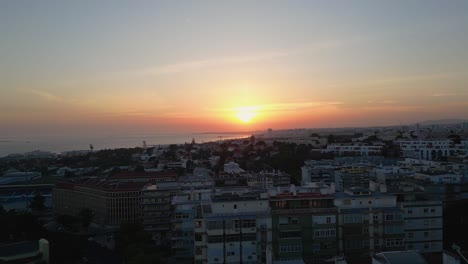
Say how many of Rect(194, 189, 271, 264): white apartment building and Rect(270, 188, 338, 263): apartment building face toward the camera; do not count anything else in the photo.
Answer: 2

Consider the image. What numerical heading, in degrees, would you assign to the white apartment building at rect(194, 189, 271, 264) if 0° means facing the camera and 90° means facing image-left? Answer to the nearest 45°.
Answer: approximately 0°

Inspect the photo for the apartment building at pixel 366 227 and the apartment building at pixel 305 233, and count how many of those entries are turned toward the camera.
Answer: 2

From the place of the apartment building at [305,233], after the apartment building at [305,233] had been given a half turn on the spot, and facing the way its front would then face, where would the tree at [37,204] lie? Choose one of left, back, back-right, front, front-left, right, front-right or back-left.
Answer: front-left

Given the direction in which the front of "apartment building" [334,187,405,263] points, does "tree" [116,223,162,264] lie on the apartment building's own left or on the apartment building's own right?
on the apartment building's own right

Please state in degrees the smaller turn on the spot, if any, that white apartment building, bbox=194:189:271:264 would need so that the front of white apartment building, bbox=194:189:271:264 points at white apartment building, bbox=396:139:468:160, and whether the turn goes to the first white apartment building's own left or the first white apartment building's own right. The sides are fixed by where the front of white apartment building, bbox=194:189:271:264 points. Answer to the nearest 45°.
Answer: approximately 135° to the first white apartment building's own left

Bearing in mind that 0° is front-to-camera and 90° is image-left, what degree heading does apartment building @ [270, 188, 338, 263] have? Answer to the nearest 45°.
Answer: approximately 0°

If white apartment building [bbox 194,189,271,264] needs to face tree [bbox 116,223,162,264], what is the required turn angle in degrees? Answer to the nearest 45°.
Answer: approximately 135° to its right
